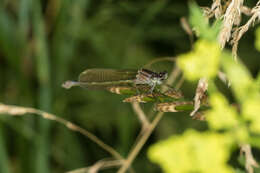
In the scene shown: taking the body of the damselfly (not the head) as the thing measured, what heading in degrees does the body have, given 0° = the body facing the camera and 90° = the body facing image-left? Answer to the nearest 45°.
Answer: approximately 270°

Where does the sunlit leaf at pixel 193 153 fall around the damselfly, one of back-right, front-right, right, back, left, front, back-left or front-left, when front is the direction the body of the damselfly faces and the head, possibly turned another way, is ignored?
right

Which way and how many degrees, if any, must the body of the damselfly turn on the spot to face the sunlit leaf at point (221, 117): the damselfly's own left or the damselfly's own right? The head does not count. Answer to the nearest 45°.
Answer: approximately 90° to the damselfly's own right

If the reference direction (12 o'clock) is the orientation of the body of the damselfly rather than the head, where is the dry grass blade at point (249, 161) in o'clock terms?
The dry grass blade is roughly at 2 o'clock from the damselfly.

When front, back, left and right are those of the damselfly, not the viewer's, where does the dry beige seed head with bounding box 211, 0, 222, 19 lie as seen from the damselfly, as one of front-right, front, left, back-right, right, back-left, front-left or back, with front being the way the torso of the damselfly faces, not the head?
front-right
